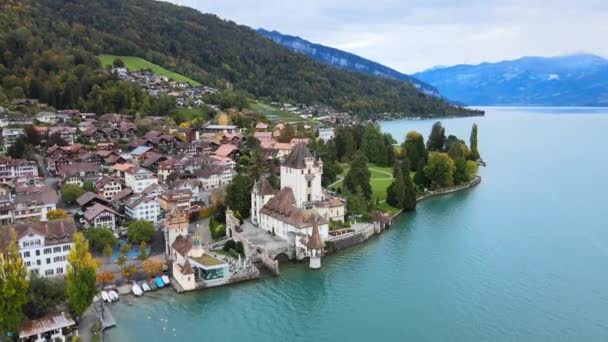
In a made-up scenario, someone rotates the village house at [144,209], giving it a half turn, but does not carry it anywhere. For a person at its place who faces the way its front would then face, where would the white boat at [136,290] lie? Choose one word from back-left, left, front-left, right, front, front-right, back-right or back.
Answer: back-left

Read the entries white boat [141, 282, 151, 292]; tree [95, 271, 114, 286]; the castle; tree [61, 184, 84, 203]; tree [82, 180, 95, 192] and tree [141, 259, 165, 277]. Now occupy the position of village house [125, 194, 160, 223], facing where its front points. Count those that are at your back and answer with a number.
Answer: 2

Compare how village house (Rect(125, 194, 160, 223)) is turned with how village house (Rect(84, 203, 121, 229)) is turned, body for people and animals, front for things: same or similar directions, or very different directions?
same or similar directions

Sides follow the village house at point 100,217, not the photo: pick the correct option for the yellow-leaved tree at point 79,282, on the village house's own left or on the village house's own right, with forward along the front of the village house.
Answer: on the village house's own right

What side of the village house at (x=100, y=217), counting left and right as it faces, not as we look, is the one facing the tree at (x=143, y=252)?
front

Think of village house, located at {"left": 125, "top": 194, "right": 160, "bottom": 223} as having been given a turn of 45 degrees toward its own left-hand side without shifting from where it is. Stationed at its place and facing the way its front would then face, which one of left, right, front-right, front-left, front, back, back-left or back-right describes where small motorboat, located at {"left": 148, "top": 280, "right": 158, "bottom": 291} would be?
right

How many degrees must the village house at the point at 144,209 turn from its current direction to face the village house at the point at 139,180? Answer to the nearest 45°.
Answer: approximately 135° to its left

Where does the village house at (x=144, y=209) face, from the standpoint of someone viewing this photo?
facing the viewer and to the right of the viewer

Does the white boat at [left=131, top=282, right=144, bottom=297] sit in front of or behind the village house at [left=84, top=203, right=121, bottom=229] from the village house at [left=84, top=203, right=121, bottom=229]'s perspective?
in front

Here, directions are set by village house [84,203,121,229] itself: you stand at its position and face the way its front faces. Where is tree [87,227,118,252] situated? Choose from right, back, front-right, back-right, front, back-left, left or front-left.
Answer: front-right

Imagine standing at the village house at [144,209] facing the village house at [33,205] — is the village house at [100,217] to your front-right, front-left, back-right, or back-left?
front-left

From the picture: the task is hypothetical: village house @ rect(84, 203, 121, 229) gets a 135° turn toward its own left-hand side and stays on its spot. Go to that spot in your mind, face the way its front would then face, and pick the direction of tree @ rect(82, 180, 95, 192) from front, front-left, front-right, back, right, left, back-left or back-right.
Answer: front

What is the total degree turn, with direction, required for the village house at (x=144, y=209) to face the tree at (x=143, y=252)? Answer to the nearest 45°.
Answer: approximately 45° to its right

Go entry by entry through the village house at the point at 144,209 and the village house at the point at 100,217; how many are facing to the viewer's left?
0

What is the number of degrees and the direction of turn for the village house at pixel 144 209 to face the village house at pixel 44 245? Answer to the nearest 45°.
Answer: approximately 90° to its right
